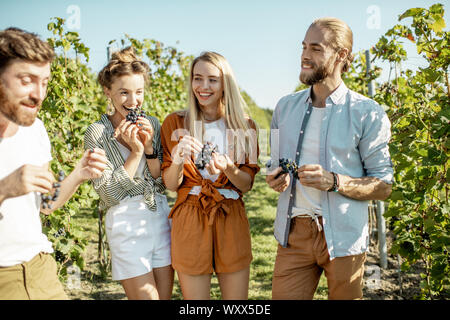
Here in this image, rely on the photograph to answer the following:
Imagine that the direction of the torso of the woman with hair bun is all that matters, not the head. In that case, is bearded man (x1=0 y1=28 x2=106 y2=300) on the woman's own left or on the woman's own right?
on the woman's own right

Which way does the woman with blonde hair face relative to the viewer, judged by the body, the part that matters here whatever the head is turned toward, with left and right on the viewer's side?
facing the viewer

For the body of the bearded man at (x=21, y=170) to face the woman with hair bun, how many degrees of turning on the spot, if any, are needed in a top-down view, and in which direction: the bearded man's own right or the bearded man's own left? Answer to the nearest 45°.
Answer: approximately 90° to the bearded man's own left

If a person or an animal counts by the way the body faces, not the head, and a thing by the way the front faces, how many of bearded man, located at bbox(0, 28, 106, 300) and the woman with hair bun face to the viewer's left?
0

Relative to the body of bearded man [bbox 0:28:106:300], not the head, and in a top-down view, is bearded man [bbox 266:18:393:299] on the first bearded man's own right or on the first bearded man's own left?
on the first bearded man's own left

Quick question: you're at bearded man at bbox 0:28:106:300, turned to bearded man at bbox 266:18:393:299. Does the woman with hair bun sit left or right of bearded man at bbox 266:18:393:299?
left

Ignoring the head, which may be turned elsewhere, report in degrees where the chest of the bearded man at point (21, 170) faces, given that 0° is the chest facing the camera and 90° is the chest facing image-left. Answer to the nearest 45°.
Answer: approximately 315°

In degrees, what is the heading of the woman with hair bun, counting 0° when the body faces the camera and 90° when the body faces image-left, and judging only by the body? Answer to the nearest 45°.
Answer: approximately 315°

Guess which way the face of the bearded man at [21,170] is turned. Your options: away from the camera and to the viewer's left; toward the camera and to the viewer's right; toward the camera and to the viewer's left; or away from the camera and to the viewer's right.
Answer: toward the camera and to the viewer's right

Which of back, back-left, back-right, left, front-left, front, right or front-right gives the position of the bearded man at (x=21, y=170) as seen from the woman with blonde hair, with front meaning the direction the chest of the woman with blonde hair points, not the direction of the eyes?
front-right

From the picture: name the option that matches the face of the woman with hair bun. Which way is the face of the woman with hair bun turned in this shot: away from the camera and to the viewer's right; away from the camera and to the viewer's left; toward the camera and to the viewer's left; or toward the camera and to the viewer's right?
toward the camera and to the viewer's right

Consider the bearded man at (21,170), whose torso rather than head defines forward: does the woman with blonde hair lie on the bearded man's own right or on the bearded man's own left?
on the bearded man's own left
